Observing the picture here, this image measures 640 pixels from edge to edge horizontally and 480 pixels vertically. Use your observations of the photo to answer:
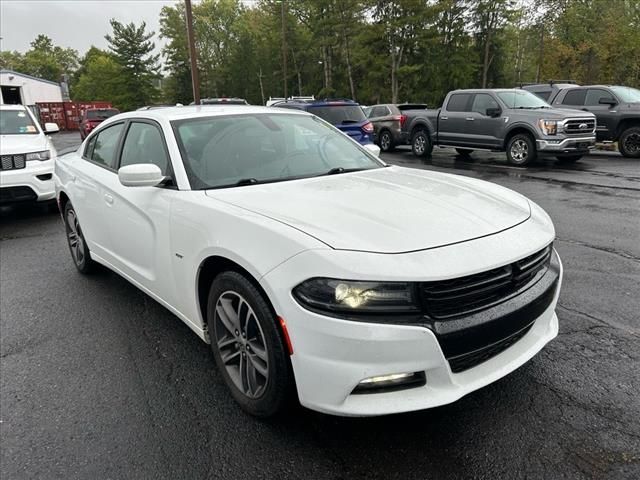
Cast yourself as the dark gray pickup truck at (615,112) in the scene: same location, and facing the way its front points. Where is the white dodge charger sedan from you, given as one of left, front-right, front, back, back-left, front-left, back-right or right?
front-right

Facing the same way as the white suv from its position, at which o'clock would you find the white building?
The white building is roughly at 6 o'clock from the white suv.

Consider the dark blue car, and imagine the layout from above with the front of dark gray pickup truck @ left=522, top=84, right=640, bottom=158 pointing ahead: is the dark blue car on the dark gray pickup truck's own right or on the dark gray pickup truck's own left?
on the dark gray pickup truck's own right

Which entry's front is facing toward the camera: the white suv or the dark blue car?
the white suv

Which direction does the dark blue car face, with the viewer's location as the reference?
facing away from the viewer and to the left of the viewer

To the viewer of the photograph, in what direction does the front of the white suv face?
facing the viewer

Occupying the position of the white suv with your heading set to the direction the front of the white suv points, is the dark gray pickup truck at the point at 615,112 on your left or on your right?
on your left

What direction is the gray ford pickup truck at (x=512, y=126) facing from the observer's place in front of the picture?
facing the viewer and to the right of the viewer

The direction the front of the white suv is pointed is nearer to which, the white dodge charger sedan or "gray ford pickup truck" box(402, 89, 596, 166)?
the white dodge charger sedan

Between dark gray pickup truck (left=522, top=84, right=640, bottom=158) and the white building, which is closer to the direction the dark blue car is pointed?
the white building
